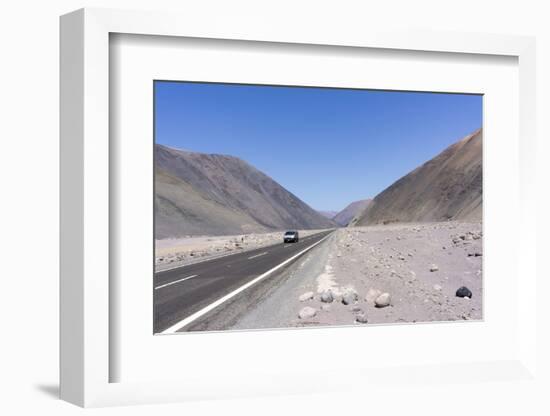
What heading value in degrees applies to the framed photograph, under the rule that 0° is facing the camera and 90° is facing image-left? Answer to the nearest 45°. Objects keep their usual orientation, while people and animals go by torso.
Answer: approximately 315°
